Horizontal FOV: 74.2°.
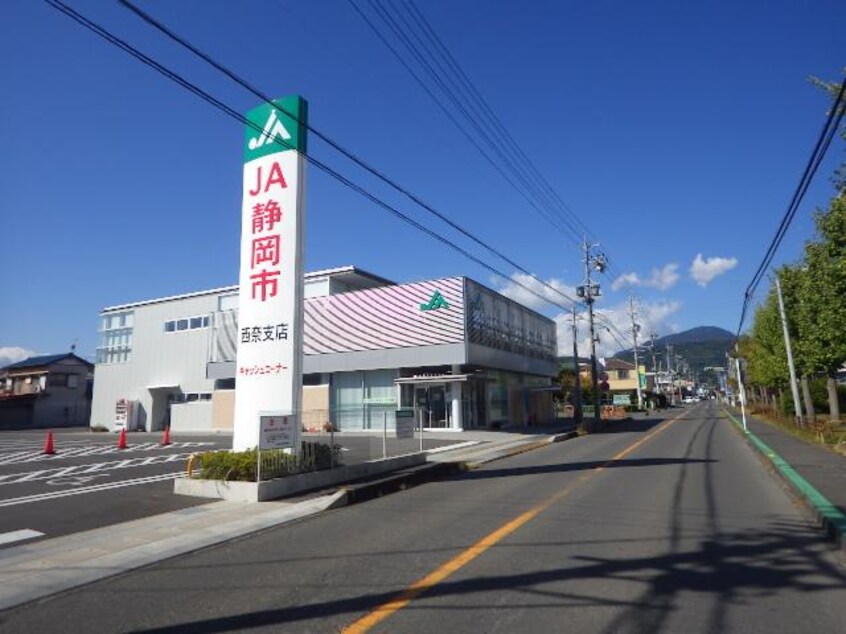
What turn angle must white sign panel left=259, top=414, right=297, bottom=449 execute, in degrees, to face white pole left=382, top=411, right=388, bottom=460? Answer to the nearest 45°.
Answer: approximately 135° to its left

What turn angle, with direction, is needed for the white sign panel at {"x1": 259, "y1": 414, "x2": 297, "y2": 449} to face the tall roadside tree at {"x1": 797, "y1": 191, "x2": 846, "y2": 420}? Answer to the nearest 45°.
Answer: approximately 90° to its left

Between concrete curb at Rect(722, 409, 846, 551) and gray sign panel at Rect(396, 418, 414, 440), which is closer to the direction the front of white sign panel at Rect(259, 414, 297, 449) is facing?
the concrete curb

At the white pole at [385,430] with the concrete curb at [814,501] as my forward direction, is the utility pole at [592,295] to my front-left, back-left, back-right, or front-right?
back-left

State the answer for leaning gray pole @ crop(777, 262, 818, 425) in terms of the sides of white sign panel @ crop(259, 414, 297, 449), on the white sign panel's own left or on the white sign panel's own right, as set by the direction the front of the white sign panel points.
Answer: on the white sign panel's own left

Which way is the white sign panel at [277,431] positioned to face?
toward the camera

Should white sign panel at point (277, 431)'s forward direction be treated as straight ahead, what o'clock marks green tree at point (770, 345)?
The green tree is roughly at 8 o'clock from the white sign panel.

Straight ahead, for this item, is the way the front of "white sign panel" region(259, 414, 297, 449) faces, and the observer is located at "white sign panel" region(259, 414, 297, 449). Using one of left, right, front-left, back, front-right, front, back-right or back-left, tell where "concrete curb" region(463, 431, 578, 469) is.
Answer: back-left

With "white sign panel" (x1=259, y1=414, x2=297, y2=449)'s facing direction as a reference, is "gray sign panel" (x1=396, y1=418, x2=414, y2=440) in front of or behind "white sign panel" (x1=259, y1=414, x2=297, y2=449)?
behind
